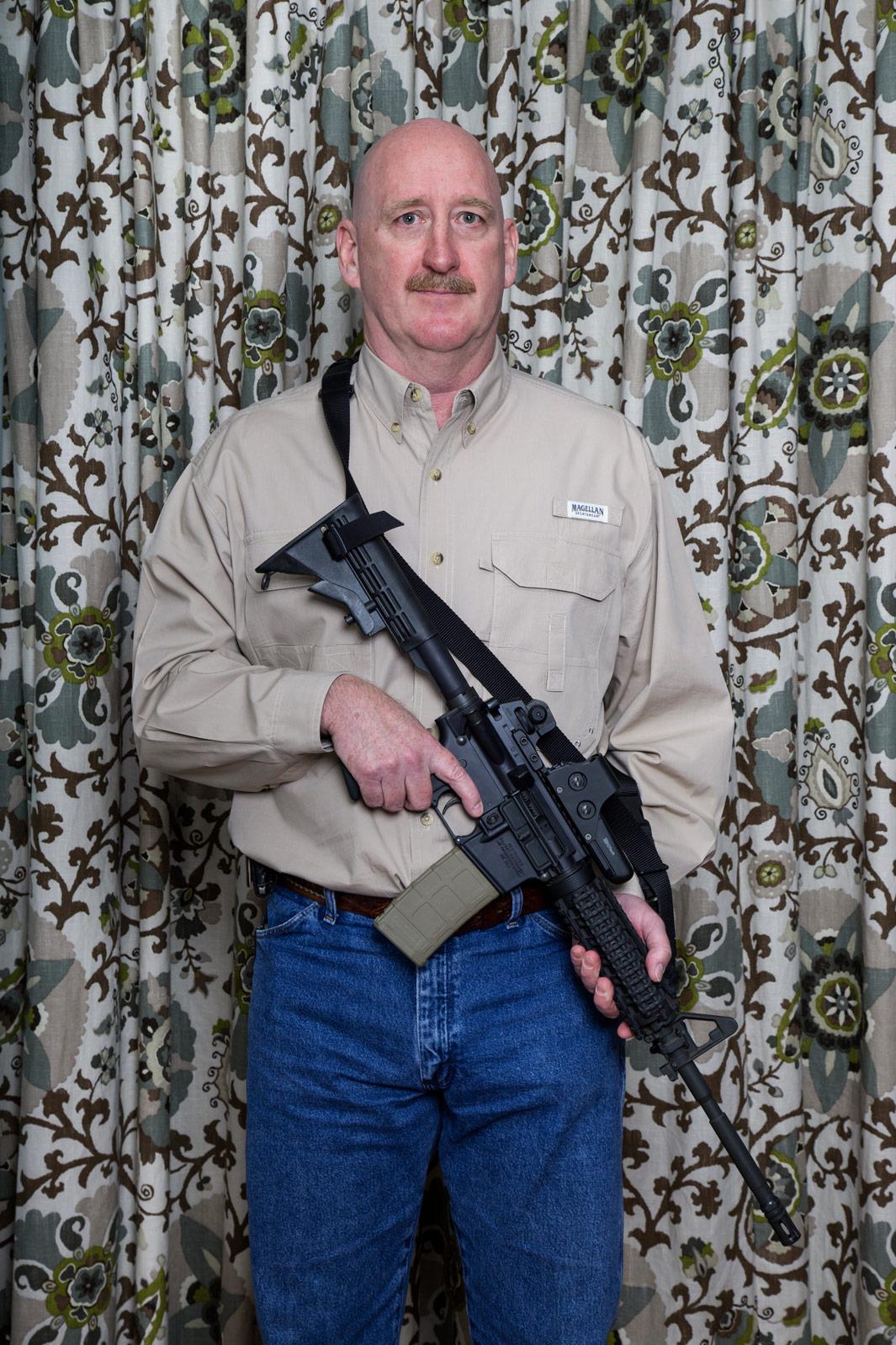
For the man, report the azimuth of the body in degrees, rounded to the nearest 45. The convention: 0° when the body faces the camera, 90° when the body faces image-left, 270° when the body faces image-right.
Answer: approximately 0°
